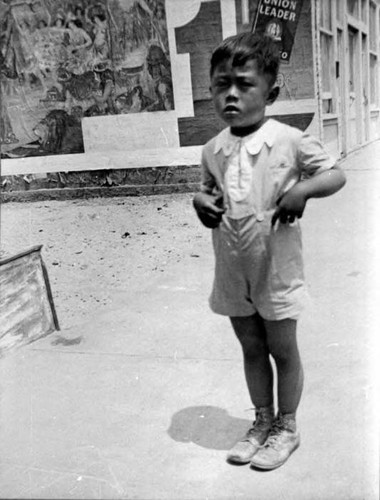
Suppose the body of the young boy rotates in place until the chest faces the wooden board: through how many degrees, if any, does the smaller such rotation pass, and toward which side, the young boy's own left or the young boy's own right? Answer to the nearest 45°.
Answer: approximately 90° to the young boy's own right

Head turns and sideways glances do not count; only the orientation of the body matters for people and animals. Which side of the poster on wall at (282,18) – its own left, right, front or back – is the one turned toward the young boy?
front

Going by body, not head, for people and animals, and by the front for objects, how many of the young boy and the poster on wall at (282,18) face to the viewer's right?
0

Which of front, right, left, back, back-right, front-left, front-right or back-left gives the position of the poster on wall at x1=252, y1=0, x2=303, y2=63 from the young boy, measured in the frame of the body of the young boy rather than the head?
back-right

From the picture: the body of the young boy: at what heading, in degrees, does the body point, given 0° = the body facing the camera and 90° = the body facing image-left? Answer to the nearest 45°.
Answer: approximately 45°

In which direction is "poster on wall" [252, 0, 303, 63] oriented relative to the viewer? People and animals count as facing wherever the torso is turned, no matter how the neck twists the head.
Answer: toward the camera
